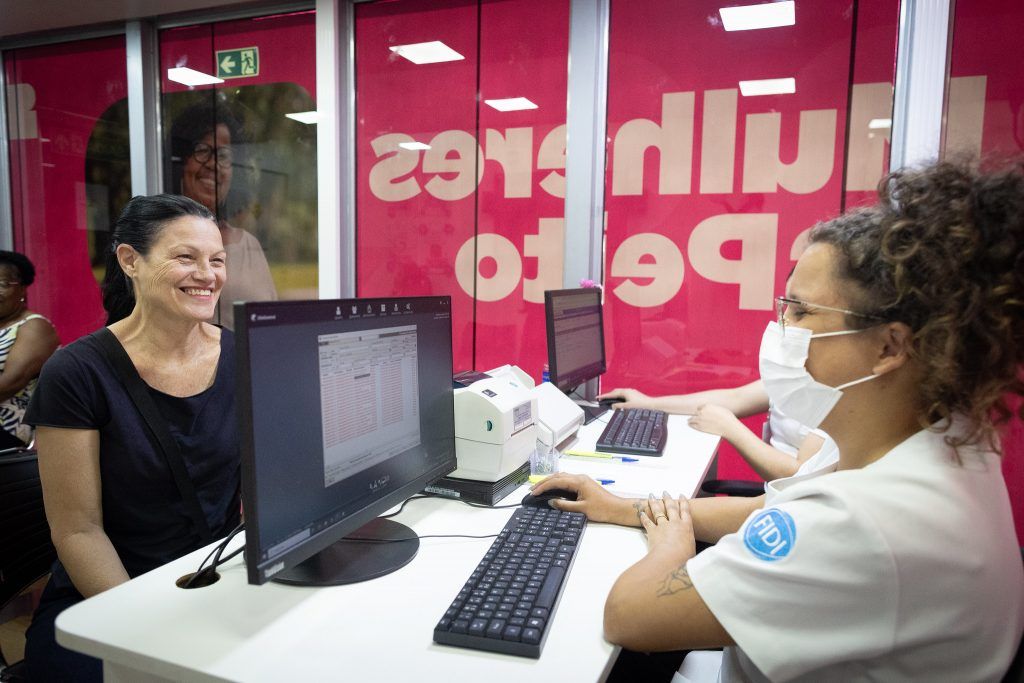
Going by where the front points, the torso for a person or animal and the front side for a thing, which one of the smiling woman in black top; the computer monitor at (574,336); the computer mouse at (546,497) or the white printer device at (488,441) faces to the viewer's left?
the computer mouse

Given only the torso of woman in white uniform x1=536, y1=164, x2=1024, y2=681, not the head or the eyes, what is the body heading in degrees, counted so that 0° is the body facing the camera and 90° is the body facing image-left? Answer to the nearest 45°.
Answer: approximately 90°

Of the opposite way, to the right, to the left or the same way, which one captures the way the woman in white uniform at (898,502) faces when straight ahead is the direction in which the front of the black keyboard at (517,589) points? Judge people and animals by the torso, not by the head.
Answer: the opposite way

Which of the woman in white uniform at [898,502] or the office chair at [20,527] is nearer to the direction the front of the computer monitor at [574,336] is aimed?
the woman in white uniform

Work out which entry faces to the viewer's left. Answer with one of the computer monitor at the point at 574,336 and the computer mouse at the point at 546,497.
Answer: the computer mouse

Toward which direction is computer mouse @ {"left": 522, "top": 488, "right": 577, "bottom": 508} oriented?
to the viewer's left

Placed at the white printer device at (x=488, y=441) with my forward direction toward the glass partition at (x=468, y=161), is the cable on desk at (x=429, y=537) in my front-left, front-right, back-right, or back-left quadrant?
back-left

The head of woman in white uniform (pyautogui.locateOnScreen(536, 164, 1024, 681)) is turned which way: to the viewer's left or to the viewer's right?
to the viewer's left

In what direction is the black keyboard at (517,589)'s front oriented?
to the viewer's right

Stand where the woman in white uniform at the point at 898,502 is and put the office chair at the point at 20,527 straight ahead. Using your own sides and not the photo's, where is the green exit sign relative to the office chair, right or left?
right

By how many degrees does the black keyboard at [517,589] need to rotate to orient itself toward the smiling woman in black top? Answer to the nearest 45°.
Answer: approximately 135° to its left

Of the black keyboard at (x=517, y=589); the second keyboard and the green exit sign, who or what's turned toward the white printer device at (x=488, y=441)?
the green exit sign

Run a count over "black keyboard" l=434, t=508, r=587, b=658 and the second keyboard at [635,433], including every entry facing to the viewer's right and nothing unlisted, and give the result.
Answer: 2
